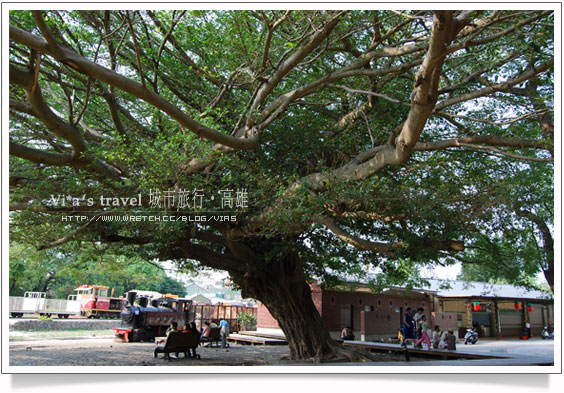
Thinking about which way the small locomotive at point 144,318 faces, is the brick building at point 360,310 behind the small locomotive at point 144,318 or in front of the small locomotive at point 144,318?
behind

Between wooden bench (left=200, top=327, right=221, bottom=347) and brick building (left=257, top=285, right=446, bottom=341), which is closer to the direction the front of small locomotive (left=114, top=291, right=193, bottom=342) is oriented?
the wooden bench

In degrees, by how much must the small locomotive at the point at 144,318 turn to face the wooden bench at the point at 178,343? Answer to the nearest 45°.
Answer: approximately 45° to its left

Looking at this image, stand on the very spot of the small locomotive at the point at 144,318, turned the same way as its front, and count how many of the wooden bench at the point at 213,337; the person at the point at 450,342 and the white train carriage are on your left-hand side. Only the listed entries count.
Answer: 2

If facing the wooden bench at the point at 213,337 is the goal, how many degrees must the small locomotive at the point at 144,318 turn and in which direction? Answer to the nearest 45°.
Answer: approximately 90° to its left

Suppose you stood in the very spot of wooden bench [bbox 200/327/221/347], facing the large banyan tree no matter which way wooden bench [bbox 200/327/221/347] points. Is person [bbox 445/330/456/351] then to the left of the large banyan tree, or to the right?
left

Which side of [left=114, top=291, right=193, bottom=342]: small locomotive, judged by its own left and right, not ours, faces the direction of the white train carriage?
right

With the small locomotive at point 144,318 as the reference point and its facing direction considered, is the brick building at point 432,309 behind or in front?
behind

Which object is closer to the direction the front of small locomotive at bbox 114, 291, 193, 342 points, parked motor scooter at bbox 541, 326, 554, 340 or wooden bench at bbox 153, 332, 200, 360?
the wooden bench

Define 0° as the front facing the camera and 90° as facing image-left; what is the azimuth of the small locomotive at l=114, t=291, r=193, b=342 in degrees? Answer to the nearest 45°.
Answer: approximately 45°
